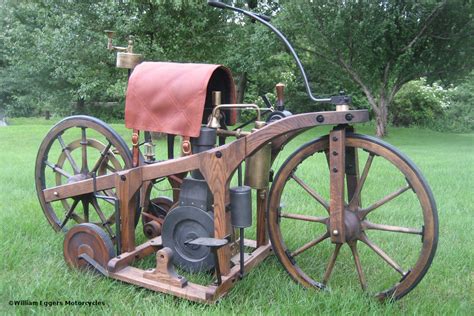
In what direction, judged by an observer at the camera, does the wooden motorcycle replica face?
facing the viewer and to the right of the viewer
